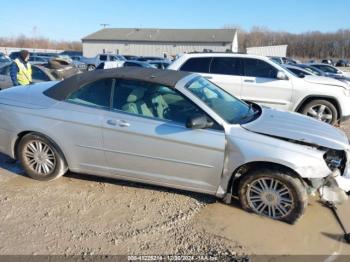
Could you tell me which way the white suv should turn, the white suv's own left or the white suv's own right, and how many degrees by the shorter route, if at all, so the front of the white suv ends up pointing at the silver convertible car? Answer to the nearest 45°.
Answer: approximately 90° to the white suv's own right

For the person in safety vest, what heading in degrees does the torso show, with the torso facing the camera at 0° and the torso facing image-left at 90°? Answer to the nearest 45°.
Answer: approximately 315°

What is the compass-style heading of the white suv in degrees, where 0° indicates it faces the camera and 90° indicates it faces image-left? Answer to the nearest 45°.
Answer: approximately 270°

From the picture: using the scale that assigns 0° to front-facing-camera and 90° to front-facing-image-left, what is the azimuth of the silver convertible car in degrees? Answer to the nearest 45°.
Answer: approximately 270°

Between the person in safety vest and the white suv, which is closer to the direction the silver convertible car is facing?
the white suv

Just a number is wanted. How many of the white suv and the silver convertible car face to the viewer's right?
2

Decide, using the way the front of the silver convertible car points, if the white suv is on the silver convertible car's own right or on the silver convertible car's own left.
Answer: on the silver convertible car's own left

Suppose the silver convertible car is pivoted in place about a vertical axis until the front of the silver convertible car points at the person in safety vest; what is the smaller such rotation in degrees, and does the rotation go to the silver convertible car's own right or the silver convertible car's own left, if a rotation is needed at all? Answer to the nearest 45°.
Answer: approximately 135° to the silver convertible car's own left
